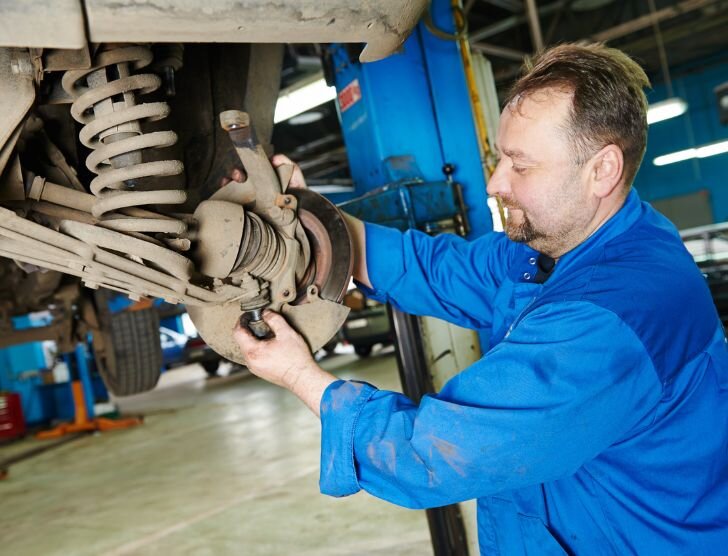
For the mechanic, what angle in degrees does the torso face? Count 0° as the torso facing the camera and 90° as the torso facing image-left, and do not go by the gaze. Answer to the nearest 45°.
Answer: approximately 90°

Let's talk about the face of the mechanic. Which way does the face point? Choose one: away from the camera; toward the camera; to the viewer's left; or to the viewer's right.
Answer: to the viewer's left
